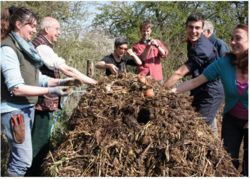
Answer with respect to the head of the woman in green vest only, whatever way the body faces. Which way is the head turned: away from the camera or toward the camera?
toward the camera

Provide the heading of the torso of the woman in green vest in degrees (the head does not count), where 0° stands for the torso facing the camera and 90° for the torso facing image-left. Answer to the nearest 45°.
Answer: approximately 270°

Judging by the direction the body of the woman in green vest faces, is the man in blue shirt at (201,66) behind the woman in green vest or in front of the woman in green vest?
in front

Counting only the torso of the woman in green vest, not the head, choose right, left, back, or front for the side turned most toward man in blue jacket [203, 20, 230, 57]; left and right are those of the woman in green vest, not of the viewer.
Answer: front

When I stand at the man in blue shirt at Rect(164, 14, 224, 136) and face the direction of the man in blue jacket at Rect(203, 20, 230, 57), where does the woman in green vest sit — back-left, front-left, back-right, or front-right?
back-left

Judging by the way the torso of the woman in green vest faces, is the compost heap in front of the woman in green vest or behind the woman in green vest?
in front

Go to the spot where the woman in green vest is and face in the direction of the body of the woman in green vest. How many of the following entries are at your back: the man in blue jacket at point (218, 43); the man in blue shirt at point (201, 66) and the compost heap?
0
